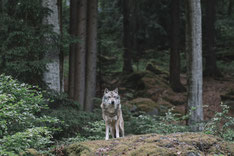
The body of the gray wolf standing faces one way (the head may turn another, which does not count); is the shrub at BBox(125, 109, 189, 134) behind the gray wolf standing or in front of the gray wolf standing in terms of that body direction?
behind

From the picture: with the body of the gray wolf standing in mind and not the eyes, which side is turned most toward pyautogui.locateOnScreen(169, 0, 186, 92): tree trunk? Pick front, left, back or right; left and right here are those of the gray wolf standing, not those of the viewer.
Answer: back

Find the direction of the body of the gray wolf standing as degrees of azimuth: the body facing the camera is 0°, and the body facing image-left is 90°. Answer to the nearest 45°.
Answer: approximately 0°

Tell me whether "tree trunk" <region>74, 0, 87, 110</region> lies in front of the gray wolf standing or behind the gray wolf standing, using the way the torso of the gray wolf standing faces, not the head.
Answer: behind

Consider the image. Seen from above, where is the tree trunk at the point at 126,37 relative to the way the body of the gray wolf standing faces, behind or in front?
behind

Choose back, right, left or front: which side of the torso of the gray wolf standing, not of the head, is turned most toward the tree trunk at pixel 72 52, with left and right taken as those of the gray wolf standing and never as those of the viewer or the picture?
back

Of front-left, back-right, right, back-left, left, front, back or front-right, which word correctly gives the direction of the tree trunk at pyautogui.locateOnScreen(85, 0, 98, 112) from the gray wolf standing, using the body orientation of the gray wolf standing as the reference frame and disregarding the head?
back

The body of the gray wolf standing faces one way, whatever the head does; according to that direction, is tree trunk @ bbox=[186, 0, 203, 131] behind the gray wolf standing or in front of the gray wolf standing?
behind
